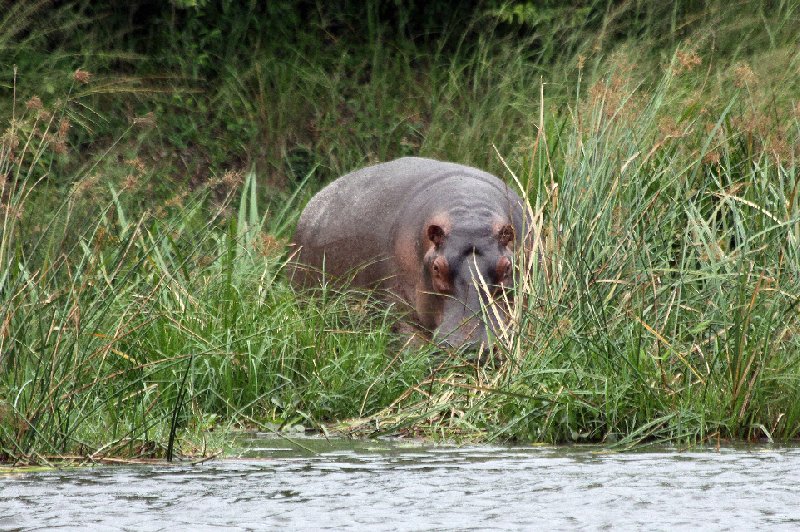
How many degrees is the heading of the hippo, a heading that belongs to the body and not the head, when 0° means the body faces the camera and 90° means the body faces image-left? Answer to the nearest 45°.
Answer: approximately 315°
